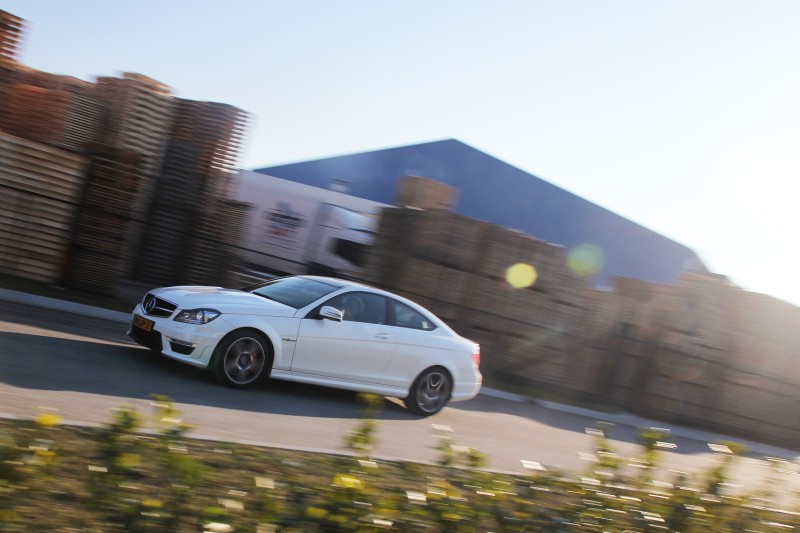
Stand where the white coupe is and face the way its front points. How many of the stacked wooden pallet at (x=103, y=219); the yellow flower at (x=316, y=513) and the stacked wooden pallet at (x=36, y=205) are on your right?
2

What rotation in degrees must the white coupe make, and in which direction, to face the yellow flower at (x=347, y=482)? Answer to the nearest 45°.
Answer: approximately 45° to its left

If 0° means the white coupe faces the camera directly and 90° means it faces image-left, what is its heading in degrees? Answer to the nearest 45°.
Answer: approximately 45°

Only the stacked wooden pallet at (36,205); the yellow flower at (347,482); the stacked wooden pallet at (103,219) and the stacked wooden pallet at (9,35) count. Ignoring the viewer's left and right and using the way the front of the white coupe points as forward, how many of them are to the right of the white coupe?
3

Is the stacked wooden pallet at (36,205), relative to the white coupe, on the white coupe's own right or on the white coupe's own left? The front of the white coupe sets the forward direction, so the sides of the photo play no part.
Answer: on the white coupe's own right

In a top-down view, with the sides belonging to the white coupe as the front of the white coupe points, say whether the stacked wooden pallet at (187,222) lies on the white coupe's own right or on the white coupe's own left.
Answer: on the white coupe's own right

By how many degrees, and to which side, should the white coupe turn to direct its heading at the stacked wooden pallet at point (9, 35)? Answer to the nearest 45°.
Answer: approximately 90° to its right

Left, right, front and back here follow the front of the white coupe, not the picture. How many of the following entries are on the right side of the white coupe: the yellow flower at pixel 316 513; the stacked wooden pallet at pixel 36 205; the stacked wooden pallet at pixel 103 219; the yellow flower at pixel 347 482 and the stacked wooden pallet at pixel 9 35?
3

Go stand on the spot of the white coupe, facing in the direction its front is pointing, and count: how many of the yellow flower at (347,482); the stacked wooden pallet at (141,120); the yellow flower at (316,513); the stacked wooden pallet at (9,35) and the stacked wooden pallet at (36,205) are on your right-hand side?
3

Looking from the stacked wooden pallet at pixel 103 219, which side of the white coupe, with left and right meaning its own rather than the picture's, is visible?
right

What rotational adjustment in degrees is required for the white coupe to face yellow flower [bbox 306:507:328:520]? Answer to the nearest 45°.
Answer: approximately 45° to its left
